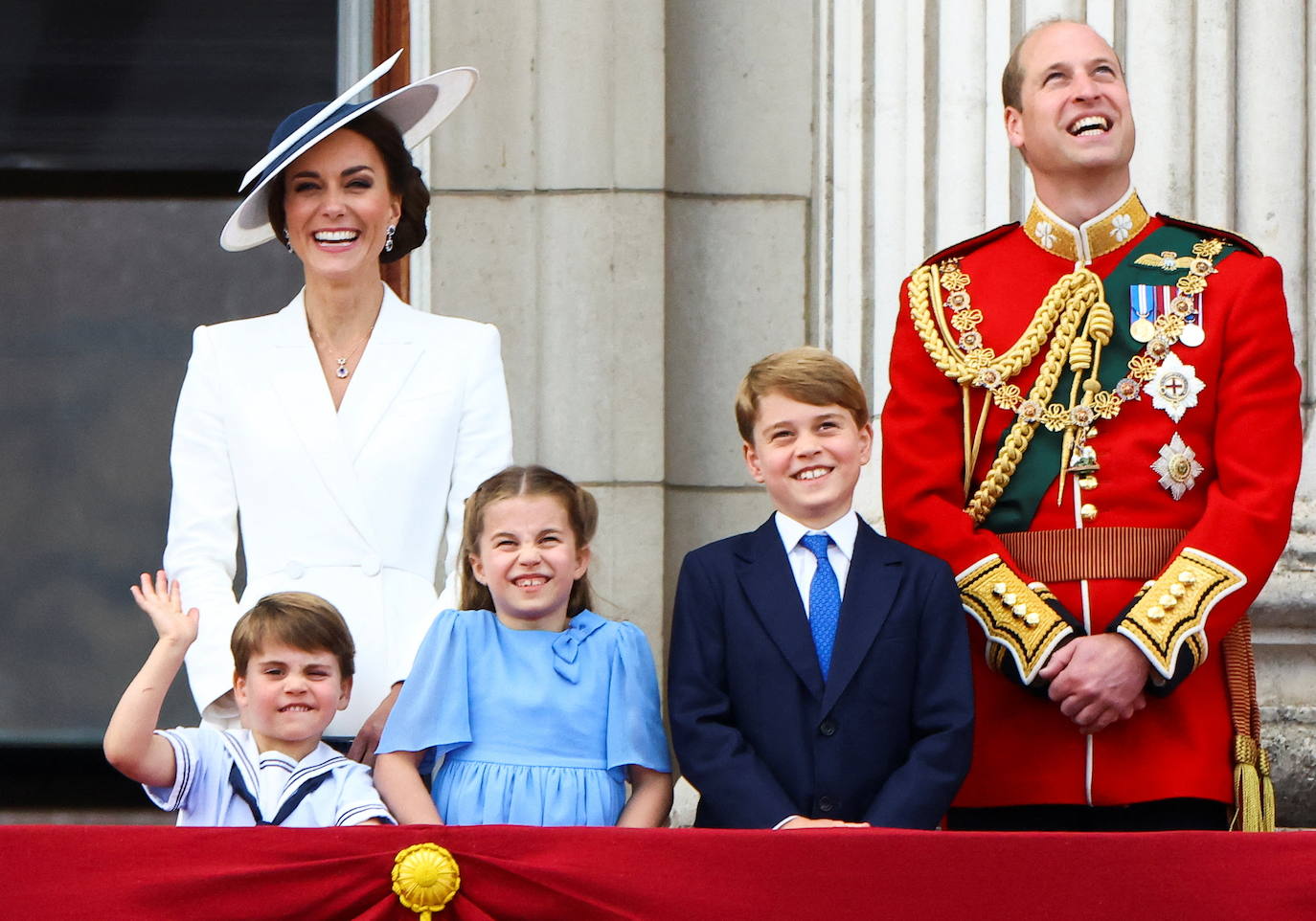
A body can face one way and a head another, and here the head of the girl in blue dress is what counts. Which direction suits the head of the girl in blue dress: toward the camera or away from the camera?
toward the camera

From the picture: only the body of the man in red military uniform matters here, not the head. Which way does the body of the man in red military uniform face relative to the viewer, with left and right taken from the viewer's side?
facing the viewer

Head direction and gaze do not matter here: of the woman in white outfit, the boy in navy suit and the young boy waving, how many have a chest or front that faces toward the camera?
3

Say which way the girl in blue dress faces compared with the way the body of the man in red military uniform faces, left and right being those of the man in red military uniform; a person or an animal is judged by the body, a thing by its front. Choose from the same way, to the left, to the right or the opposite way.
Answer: the same way

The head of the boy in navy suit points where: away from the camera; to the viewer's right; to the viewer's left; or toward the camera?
toward the camera

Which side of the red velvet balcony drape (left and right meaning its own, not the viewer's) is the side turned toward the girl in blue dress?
back

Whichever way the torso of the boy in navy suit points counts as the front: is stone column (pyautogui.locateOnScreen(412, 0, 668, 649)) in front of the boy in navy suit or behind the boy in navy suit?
behind

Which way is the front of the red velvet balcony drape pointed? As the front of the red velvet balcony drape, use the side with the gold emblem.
toward the camera

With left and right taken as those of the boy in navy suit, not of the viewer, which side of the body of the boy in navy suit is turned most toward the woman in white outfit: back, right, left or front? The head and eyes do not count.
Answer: right

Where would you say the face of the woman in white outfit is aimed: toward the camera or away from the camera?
toward the camera

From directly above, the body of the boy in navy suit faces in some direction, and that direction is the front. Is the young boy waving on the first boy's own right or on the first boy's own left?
on the first boy's own right

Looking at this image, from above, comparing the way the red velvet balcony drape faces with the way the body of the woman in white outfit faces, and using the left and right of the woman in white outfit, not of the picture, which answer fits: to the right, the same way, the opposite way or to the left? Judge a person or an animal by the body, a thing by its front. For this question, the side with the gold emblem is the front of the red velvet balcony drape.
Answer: the same way

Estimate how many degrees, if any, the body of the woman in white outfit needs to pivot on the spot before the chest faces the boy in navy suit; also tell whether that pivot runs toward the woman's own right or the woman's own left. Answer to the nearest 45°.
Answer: approximately 45° to the woman's own left

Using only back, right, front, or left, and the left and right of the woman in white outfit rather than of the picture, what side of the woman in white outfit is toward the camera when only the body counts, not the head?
front

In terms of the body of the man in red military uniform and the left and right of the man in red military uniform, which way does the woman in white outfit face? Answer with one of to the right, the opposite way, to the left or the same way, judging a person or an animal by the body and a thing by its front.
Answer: the same way

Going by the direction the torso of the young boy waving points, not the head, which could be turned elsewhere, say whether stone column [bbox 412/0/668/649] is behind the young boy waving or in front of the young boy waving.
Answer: behind
